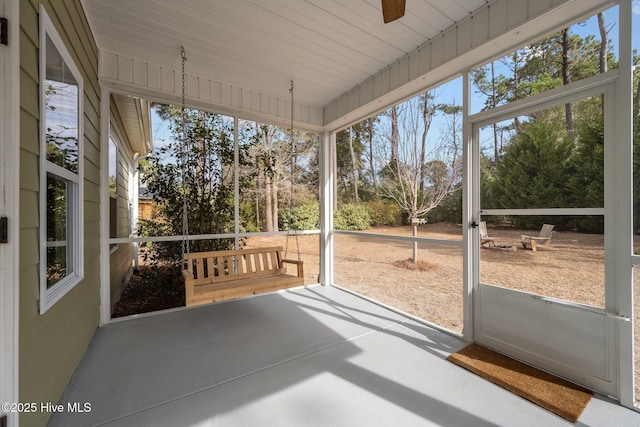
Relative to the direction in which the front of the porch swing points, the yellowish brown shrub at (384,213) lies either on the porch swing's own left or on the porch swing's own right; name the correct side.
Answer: on the porch swing's own left

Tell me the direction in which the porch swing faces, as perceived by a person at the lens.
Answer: facing the viewer and to the right of the viewer

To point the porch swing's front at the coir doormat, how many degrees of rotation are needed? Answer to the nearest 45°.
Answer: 0° — it already faces it
